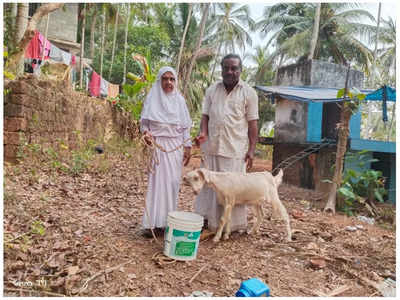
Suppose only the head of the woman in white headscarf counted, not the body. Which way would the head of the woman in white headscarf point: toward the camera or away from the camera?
toward the camera

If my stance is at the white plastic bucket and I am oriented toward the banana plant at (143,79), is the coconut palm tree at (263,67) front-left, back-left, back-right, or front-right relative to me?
front-right

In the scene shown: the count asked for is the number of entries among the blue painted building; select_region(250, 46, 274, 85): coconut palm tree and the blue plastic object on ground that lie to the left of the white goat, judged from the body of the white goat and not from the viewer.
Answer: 1

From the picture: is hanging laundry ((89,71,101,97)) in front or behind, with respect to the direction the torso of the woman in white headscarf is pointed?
behind

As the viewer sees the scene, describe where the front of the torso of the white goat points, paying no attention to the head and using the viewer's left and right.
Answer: facing to the left of the viewer

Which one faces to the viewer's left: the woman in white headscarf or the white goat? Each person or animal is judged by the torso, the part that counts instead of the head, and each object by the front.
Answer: the white goat

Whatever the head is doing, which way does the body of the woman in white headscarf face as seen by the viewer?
toward the camera

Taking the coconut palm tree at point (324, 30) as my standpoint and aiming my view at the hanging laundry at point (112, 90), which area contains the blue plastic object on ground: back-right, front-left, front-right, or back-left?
front-left

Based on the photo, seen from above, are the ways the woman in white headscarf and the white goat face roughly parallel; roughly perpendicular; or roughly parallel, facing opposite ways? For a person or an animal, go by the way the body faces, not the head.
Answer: roughly perpendicular

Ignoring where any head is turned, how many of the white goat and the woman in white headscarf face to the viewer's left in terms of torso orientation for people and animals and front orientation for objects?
1

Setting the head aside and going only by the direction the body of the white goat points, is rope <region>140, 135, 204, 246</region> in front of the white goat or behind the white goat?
in front

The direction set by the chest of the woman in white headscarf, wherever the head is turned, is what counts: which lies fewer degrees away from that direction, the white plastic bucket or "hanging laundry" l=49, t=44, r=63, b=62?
the white plastic bucket

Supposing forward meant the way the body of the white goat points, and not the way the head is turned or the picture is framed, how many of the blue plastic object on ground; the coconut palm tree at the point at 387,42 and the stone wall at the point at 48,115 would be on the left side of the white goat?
1

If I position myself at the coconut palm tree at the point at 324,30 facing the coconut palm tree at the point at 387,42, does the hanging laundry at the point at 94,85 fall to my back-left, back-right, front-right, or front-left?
back-right

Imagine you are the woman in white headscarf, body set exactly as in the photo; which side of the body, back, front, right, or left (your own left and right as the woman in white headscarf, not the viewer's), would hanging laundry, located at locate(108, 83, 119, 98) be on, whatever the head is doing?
back

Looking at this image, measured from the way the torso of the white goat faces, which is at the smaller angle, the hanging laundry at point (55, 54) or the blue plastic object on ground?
the hanging laundry

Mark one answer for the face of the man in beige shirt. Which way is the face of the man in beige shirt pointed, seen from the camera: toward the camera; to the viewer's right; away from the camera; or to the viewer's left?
toward the camera
